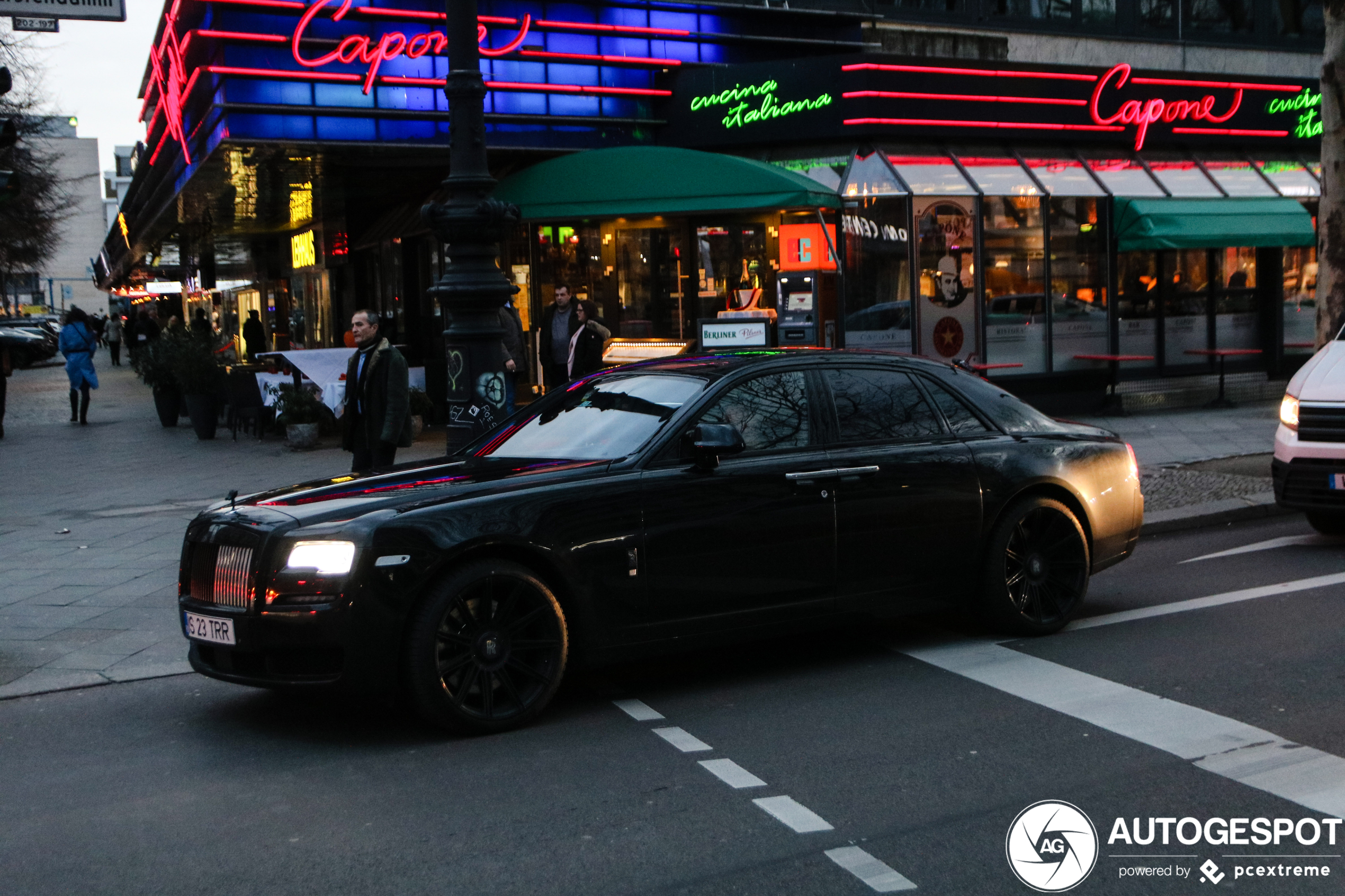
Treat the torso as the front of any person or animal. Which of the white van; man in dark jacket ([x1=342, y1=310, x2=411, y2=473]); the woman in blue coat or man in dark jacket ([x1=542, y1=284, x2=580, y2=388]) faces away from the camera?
the woman in blue coat

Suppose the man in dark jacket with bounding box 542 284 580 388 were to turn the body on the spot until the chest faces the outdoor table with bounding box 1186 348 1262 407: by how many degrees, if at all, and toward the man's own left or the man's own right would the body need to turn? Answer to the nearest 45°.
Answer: approximately 90° to the man's own left

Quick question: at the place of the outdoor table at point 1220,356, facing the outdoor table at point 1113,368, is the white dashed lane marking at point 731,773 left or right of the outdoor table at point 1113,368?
left

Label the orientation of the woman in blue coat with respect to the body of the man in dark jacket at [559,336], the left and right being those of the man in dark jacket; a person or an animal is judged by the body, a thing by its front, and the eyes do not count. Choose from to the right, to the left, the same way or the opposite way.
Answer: the opposite way

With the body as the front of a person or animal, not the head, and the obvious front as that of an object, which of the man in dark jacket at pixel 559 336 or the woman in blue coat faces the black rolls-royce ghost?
the man in dark jacket

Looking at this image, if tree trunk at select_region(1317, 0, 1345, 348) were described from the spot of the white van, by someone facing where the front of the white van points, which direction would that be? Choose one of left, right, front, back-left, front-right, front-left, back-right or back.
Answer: back-right

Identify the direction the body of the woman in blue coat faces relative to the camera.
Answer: away from the camera

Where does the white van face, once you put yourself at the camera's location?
facing the viewer and to the left of the viewer

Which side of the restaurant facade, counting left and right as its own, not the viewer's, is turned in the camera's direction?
front

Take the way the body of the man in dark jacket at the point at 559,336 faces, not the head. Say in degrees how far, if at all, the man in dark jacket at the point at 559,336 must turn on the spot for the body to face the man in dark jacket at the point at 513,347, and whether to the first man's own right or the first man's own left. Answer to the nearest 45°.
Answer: approximately 45° to the first man's own right

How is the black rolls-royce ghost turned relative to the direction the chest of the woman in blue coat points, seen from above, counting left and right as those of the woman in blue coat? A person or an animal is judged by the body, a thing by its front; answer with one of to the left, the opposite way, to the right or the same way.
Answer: to the left

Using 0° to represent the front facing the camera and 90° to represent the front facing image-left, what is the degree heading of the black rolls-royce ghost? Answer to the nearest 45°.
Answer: approximately 45°

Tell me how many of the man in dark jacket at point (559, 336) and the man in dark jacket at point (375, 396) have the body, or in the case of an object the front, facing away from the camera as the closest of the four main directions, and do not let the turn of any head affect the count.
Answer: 0
